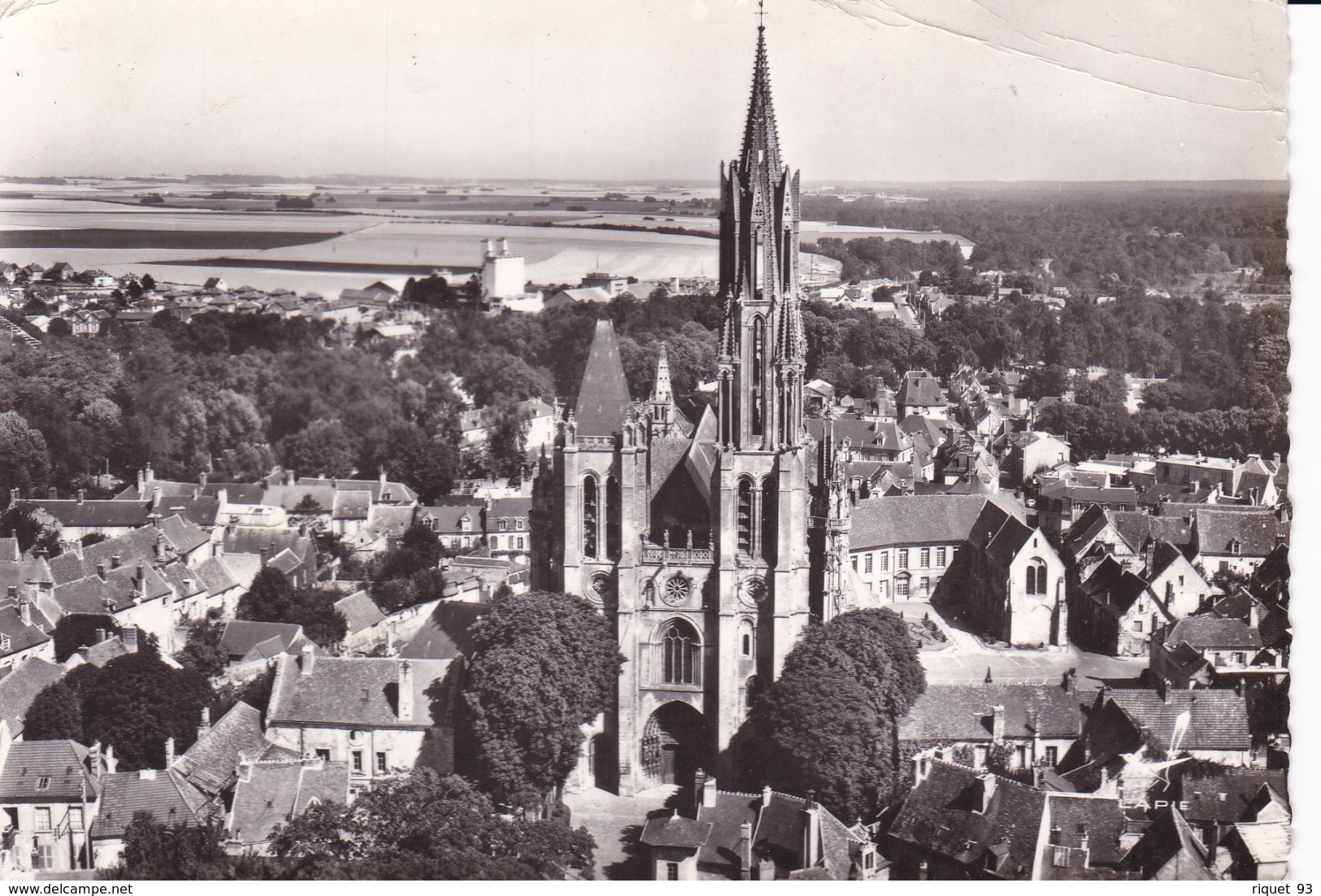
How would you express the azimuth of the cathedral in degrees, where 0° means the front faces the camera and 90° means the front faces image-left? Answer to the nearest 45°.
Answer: approximately 0°

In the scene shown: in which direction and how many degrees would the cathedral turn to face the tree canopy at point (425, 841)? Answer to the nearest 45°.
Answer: approximately 45° to its right

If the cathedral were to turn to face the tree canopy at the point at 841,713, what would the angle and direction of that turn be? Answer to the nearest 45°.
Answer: approximately 45° to its left
